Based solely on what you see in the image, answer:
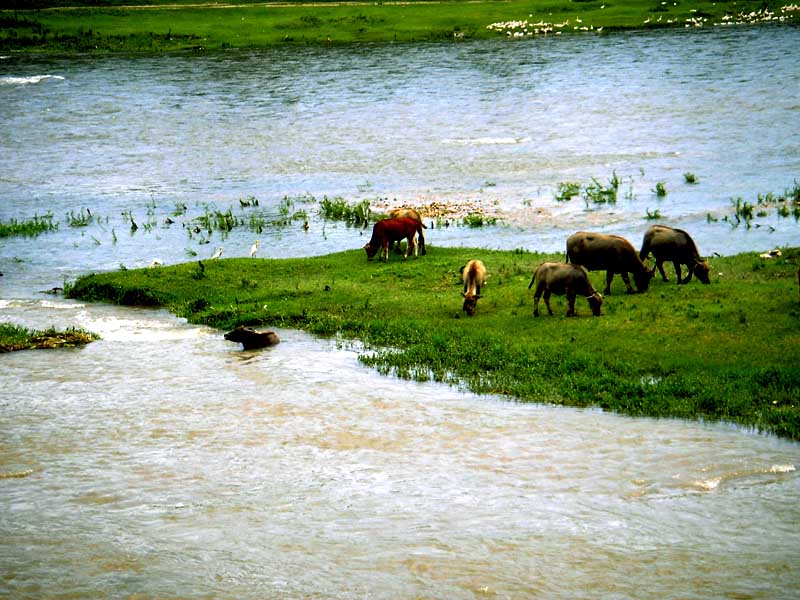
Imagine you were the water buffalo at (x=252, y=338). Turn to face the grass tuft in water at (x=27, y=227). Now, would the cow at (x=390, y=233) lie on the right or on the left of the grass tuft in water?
right

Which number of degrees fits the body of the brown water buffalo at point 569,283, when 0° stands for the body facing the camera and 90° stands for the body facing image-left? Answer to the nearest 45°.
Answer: approximately 270°

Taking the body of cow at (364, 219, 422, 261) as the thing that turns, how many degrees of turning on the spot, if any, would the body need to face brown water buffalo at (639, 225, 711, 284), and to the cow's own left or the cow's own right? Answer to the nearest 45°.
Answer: approximately 135° to the cow's own left

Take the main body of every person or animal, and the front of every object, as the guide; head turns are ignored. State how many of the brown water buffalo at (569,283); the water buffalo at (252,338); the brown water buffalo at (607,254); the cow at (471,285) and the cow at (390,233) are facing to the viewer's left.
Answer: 2

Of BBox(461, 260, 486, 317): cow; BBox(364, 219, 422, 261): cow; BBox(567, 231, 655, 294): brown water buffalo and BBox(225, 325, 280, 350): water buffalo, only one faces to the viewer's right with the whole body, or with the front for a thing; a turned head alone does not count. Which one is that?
the brown water buffalo

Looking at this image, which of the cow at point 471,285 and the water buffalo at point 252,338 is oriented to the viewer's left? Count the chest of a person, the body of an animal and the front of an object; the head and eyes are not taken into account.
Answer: the water buffalo at point 252,338

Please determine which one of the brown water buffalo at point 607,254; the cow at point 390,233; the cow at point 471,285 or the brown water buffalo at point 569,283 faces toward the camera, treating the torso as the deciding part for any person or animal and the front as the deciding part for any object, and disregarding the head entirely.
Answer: the cow at point 471,285

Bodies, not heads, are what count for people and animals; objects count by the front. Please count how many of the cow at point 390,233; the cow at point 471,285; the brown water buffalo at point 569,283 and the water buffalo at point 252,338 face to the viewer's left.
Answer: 2

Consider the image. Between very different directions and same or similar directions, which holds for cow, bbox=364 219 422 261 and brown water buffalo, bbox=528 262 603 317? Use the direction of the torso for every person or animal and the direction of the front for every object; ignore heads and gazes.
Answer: very different directions

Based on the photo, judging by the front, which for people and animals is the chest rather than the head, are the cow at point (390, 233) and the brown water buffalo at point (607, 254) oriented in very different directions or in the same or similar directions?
very different directions

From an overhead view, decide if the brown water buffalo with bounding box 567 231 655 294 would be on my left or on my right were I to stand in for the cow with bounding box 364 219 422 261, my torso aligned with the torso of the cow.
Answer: on my left

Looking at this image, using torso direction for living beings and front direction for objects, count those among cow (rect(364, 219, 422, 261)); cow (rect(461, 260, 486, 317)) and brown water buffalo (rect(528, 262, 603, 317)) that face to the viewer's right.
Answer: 1

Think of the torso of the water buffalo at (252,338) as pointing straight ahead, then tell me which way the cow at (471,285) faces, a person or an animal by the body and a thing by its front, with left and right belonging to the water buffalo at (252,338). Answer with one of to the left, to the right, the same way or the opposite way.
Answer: to the left

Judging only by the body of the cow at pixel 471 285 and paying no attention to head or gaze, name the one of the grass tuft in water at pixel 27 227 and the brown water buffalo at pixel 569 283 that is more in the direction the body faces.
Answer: the brown water buffalo
